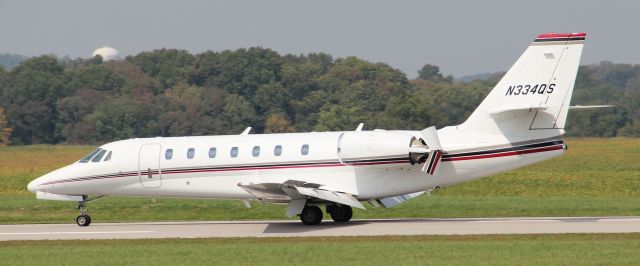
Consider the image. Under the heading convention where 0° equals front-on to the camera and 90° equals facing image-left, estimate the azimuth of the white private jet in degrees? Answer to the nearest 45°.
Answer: approximately 90°
